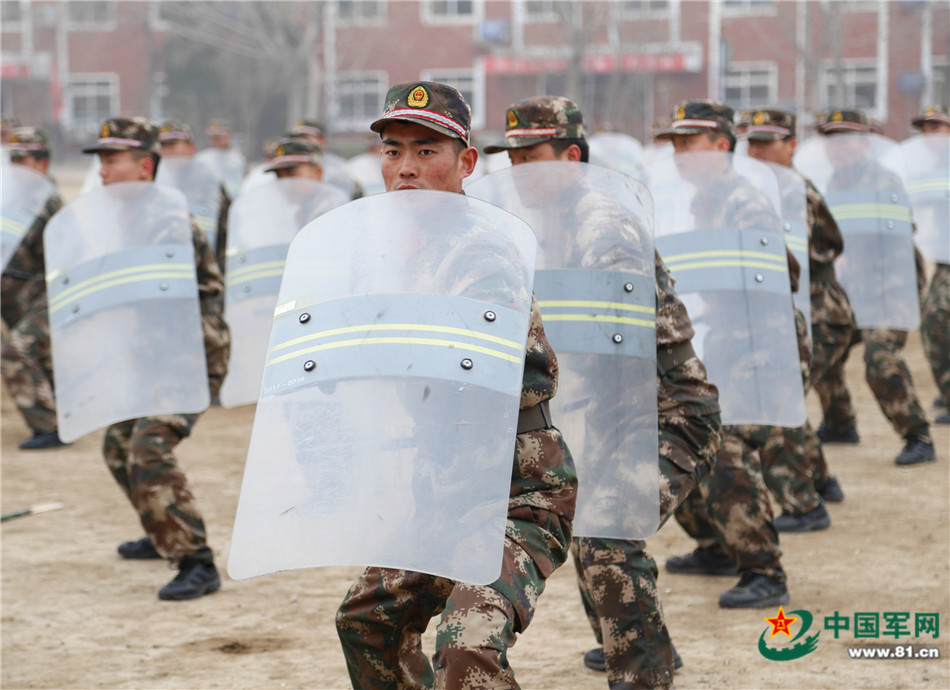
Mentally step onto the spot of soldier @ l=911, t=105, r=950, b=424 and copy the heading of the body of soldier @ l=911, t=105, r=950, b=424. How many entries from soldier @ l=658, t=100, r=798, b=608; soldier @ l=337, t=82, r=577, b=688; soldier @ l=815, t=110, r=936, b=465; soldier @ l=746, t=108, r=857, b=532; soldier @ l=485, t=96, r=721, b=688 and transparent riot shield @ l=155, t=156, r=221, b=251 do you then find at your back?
0

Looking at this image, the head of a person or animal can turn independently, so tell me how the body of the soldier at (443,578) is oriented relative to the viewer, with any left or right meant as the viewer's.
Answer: facing the viewer and to the left of the viewer

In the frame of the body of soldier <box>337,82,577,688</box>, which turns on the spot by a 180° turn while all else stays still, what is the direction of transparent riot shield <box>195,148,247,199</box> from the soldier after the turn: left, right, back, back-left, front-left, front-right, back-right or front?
front-left

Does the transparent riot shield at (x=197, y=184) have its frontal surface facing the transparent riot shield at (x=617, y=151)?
no

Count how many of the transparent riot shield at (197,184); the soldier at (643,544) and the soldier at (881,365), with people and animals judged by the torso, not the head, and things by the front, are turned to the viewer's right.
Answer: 0

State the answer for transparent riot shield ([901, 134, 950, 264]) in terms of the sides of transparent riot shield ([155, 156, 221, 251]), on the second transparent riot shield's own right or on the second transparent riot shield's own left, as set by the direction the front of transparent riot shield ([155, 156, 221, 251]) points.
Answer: on the second transparent riot shield's own left

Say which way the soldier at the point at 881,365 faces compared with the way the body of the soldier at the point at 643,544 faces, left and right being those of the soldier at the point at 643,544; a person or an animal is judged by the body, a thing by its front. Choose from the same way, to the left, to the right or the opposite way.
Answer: the same way

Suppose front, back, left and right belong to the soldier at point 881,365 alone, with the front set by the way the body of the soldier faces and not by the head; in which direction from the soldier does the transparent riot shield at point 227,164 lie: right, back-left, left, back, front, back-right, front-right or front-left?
right

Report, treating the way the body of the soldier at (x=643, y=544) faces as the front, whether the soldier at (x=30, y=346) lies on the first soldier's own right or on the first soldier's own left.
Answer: on the first soldier's own right

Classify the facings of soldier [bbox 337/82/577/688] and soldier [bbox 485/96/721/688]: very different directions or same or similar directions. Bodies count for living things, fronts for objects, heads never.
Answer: same or similar directions

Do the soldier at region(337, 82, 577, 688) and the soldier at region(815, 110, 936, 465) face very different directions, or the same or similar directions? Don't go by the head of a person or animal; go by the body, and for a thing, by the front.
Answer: same or similar directions

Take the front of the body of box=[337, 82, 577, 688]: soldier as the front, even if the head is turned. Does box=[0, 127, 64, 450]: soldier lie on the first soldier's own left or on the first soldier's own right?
on the first soldier's own right

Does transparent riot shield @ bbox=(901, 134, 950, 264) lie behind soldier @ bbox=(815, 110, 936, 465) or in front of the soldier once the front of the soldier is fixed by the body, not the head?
behind

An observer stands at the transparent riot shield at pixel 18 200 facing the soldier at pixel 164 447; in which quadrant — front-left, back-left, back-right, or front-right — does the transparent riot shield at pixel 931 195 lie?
front-left

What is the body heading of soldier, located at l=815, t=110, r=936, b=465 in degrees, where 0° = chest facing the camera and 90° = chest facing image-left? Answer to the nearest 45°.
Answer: approximately 45°

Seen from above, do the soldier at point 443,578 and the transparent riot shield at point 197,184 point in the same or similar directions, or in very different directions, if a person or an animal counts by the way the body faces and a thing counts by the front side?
same or similar directions
